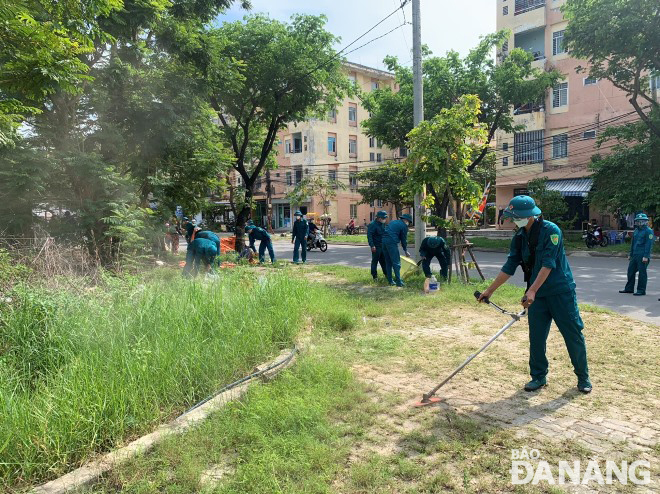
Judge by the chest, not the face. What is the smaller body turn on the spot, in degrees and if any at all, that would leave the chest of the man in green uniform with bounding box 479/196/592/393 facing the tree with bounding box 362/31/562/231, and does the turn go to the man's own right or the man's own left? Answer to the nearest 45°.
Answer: approximately 135° to the man's own right

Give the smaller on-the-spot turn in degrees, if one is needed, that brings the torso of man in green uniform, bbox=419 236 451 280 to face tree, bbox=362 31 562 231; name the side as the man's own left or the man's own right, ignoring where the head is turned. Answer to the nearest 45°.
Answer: approximately 180°

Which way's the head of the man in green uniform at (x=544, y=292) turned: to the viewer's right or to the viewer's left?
to the viewer's left

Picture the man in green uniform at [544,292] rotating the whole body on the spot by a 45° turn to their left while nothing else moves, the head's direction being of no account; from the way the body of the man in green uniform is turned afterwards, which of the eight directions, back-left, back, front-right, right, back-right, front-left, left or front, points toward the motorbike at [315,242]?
back-right

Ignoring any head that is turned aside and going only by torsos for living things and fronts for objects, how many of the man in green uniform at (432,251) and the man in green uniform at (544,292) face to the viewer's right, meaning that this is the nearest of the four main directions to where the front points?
0

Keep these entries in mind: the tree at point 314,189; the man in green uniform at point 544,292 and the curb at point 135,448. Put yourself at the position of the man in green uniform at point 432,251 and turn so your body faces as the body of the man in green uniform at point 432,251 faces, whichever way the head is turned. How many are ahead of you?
2

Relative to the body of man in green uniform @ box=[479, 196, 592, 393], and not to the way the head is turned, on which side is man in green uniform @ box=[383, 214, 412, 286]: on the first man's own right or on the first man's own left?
on the first man's own right

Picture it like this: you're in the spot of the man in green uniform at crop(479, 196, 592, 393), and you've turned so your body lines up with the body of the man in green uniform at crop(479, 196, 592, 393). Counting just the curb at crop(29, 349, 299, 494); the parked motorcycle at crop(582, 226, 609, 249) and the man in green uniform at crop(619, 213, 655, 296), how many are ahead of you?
1

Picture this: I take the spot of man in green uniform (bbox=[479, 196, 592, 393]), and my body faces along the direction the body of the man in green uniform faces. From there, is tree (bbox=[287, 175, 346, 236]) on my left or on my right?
on my right

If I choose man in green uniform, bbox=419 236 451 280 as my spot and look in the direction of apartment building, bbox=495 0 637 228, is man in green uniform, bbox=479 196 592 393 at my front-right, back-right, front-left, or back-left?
back-right

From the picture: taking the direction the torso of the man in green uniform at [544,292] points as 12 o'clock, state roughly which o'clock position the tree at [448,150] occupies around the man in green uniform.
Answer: The tree is roughly at 4 o'clock from the man in green uniform.
